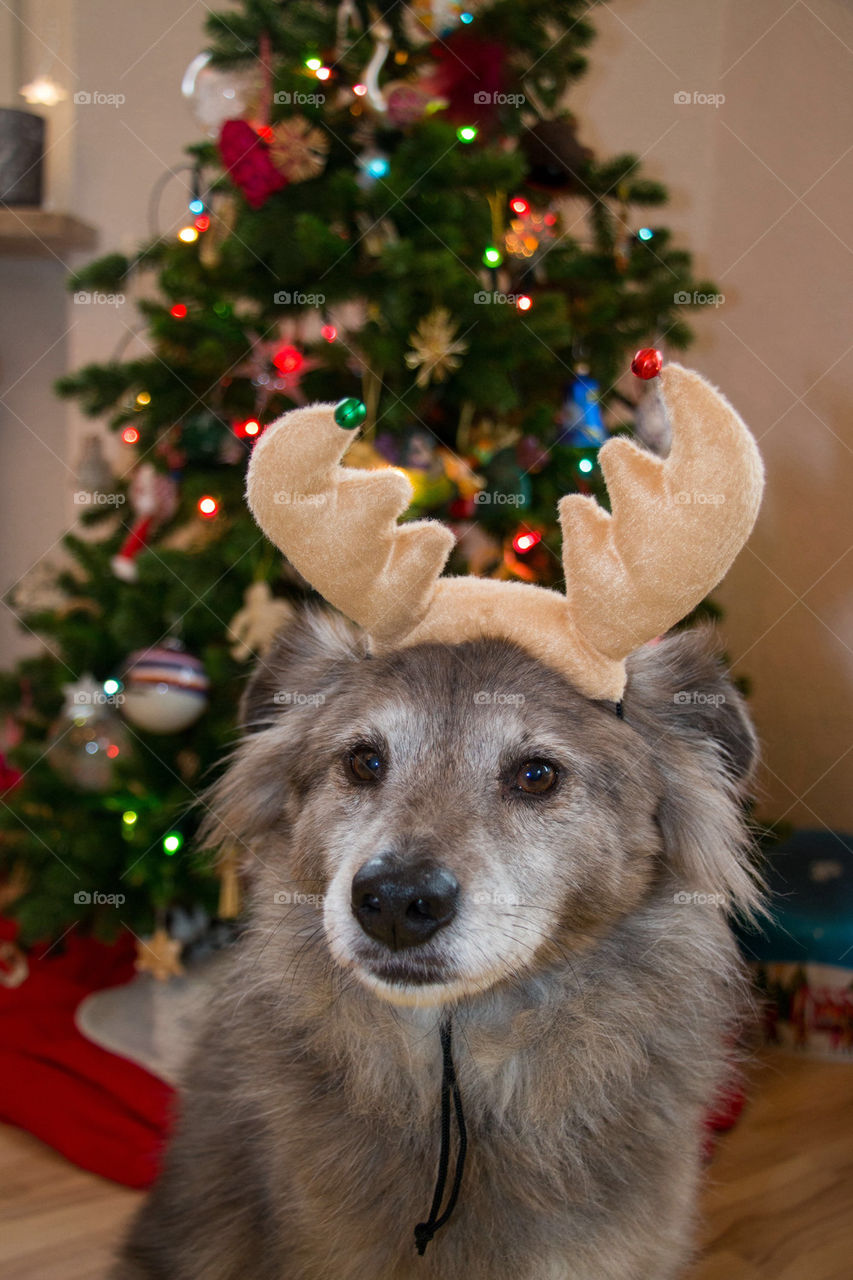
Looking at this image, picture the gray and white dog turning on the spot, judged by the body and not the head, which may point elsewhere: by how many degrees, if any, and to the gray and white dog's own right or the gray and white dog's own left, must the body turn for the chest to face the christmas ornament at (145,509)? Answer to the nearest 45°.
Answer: approximately 135° to the gray and white dog's own right

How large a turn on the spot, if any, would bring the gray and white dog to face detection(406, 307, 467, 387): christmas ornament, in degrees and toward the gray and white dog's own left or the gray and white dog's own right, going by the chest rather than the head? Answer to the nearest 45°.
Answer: approximately 135° to the gray and white dog's own right

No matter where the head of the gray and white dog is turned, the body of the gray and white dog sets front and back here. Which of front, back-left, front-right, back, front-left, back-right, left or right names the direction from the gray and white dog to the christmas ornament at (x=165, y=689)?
back-right

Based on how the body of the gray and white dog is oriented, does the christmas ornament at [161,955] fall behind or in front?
behind

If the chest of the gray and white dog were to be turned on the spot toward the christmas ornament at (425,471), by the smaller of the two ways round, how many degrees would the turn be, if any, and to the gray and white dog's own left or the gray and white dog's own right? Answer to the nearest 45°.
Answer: approximately 135° to the gray and white dog's own right

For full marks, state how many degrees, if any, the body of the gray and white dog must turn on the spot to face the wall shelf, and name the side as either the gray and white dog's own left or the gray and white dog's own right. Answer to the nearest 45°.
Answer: approximately 135° to the gray and white dog's own right

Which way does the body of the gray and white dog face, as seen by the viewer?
toward the camera
